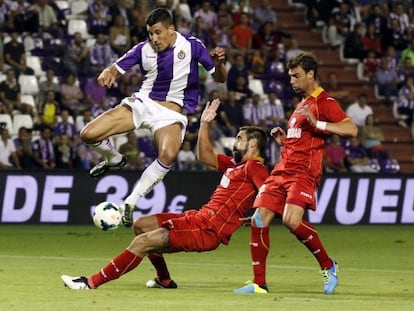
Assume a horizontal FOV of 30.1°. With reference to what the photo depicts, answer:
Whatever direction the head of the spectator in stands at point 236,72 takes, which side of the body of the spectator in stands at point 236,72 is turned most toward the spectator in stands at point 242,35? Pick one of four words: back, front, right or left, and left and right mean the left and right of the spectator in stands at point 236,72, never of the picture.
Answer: back

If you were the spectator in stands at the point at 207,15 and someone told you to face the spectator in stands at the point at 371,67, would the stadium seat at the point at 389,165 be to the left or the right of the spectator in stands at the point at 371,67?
right

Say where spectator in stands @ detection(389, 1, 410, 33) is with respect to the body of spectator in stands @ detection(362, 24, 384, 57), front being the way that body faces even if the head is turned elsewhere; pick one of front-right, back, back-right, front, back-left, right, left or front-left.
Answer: back-left

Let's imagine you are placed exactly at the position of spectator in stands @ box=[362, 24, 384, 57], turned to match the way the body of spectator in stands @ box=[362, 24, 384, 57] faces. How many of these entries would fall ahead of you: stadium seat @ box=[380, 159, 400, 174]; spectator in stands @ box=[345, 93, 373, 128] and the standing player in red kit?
3

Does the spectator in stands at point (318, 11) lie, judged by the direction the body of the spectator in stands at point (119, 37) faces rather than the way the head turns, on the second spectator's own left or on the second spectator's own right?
on the second spectator's own left

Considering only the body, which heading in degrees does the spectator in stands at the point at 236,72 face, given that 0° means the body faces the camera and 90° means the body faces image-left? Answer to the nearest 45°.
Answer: approximately 0°

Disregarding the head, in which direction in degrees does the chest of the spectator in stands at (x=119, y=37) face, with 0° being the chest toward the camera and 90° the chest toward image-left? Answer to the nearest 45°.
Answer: approximately 0°

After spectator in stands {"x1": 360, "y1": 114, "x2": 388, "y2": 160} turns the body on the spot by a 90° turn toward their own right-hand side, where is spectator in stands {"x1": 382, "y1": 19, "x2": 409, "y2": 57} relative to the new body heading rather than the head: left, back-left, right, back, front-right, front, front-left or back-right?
back-right
